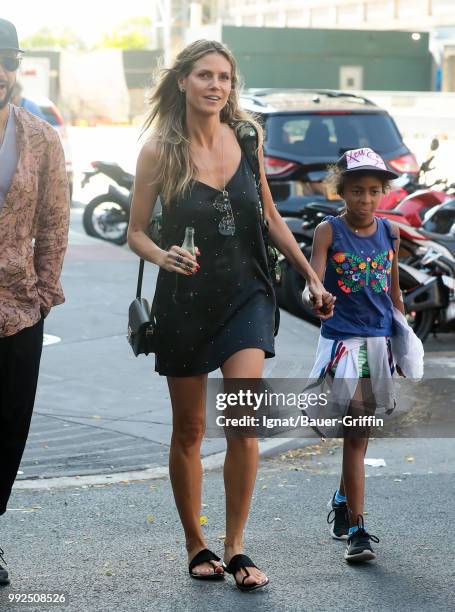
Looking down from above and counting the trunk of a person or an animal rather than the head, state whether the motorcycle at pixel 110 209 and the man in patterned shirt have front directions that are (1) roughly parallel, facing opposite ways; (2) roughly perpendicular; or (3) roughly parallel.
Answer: roughly perpendicular

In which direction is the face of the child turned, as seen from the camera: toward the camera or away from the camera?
toward the camera

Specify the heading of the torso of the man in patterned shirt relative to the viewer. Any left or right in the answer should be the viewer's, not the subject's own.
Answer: facing the viewer

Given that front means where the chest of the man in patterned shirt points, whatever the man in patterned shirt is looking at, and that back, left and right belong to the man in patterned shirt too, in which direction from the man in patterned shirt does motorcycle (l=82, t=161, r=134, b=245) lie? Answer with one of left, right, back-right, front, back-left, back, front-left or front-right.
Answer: back

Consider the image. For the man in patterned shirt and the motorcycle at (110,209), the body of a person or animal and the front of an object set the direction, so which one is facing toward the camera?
the man in patterned shirt

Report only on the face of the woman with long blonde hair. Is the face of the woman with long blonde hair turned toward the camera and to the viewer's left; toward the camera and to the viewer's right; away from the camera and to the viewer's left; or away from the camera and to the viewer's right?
toward the camera and to the viewer's right
